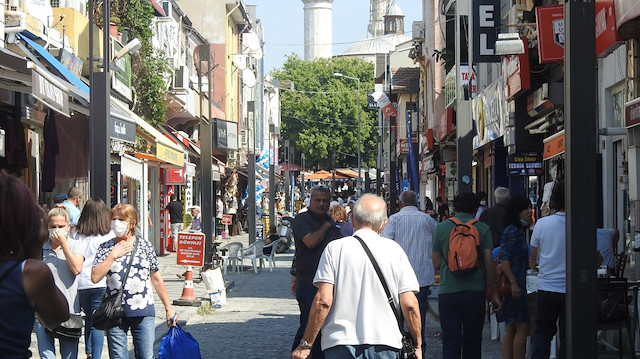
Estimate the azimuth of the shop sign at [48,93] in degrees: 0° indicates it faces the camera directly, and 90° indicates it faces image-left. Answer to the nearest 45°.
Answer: approximately 315°

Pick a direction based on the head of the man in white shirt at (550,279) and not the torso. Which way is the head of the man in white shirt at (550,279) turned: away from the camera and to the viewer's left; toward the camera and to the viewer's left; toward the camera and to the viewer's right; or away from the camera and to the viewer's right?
away from the camera and to the viewer's left

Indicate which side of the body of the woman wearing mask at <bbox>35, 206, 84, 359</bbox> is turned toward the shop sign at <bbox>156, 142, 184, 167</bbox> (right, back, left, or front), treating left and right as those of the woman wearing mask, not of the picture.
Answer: back

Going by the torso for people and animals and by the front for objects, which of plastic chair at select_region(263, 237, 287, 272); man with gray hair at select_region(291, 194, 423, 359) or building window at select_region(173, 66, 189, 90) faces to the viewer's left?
the plastic chair

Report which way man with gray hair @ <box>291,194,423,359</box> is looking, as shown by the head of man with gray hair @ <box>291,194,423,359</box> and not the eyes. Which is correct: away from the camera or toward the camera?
away from the camera

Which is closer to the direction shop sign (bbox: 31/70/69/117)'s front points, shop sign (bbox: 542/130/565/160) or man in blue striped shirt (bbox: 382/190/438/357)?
the man in blue striped shirt
